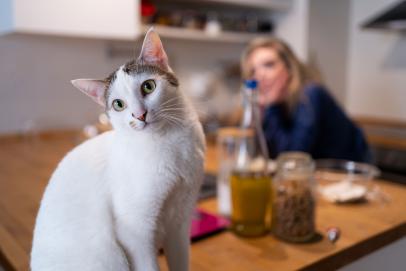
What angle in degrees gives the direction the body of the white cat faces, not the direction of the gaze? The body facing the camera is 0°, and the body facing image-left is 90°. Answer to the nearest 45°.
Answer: approximately 315°

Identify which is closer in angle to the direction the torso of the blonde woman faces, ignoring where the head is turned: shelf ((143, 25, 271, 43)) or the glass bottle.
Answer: the glass bottle

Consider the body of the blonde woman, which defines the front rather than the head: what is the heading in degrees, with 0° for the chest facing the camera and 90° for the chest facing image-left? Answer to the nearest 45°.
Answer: approximately 45°

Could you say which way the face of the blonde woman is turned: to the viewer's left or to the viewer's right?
to the viewer's left

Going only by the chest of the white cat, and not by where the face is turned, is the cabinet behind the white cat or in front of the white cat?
behind

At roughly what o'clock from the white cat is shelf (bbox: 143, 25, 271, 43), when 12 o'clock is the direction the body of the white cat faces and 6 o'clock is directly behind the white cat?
The shelf is roughly at 8 o'clock from the white cat.
